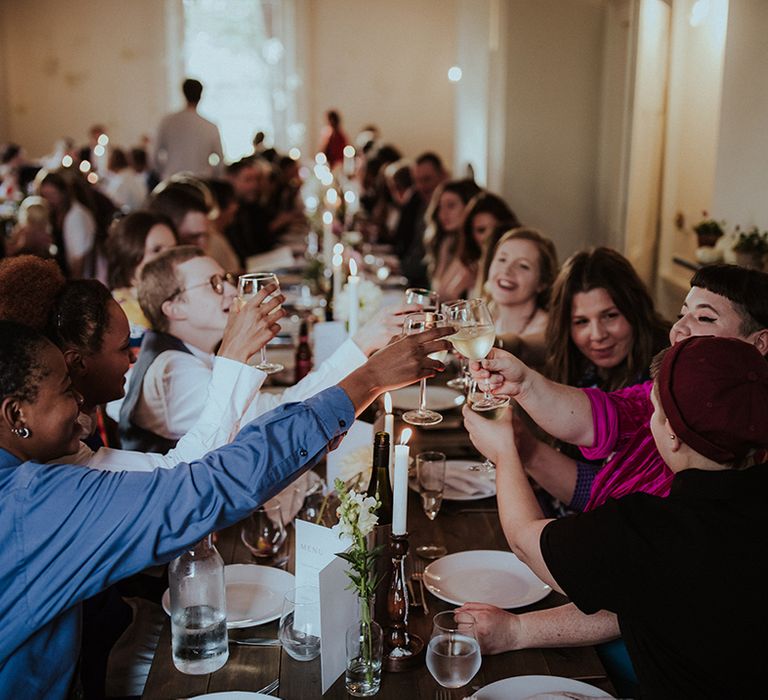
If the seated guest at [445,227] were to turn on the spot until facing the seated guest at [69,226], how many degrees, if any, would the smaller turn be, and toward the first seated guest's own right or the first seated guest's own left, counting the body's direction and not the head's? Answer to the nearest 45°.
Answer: approximately 45° to the first seated guest's own right

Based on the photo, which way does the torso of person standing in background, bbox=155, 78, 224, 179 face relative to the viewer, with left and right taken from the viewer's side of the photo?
facing away from the viewer

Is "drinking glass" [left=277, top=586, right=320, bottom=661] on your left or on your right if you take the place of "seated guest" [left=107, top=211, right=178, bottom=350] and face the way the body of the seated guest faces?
on your right

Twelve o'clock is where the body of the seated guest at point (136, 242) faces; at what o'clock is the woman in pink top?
The woman in pink top is roughly at 2 o'clock from the seated guest.

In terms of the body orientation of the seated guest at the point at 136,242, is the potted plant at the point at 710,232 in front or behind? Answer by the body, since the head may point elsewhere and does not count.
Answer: in front

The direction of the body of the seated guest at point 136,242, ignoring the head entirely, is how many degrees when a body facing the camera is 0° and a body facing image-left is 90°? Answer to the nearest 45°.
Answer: approximately 270°

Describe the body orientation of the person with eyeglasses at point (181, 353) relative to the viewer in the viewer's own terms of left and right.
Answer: facing to the right of the viewer

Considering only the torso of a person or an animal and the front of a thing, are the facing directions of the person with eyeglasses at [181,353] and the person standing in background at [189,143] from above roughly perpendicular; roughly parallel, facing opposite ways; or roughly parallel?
roughly perpendicular

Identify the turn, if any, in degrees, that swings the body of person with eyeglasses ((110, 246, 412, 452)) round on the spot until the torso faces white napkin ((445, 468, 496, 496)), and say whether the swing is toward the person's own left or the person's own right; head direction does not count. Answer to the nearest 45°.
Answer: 0° — they already face it

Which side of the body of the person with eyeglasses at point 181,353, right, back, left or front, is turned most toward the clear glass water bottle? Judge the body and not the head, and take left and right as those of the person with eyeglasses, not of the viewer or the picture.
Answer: right

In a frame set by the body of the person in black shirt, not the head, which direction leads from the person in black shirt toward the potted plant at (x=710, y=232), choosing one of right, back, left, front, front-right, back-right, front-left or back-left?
front-right

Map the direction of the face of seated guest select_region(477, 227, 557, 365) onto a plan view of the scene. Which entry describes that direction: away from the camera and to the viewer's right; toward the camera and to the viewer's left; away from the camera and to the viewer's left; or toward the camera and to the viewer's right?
toward the camera and to the viewer's left

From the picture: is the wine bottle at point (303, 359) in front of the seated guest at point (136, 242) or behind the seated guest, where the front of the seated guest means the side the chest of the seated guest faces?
in front

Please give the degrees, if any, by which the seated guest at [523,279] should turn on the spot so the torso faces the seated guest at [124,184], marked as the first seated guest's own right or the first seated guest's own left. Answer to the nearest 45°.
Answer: approximately 90° to the first seated guest's own right

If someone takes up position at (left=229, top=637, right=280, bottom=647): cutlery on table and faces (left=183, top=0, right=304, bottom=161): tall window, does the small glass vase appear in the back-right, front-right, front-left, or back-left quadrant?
back-right

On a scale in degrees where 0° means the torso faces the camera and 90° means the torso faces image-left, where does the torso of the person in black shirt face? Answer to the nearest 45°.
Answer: approximately 135°
